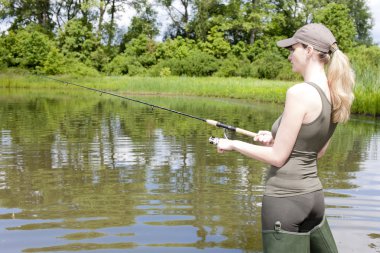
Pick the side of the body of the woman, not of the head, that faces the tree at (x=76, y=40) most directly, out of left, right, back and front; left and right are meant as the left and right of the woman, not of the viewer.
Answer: front

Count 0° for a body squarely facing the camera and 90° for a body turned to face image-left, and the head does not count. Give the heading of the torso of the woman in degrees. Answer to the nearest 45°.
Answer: approximately 135°

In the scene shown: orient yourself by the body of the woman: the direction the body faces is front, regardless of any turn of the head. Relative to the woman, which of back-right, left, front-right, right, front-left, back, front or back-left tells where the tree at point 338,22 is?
front-right

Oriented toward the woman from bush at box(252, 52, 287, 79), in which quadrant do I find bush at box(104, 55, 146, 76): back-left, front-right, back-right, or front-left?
back-right

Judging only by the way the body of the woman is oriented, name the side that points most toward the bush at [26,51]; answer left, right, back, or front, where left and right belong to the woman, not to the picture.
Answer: front

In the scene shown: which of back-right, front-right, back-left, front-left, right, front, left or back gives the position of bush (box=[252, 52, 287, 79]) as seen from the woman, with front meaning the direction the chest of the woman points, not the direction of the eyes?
front-right

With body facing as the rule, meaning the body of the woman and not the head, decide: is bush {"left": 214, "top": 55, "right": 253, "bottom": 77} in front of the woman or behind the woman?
in front

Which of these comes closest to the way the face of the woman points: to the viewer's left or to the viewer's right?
to the viewer's left

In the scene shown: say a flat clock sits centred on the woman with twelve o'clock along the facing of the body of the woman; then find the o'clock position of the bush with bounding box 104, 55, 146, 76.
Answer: The bush is roughly at 1 o'clock from the woman.
